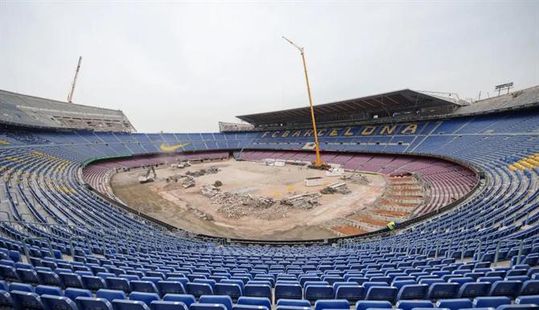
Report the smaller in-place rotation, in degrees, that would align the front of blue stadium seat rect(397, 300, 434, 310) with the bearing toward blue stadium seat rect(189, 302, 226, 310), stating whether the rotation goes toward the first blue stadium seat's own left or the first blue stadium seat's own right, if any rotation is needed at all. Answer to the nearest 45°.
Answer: approximately 135° to the first blue stadium seat's own left

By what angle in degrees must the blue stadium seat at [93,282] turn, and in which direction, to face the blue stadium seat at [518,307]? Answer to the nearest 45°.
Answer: approximately 90° to its right

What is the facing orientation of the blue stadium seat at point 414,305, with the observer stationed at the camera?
facing away from the viewer

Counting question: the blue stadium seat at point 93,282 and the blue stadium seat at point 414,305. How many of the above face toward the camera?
0

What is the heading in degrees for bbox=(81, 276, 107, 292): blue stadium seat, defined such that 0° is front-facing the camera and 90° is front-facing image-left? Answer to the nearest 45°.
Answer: approximately 225°

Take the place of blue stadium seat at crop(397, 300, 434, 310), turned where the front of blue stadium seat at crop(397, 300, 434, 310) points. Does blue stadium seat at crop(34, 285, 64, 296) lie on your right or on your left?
on your left

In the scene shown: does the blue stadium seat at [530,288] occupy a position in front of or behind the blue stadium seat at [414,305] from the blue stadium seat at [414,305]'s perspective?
in front

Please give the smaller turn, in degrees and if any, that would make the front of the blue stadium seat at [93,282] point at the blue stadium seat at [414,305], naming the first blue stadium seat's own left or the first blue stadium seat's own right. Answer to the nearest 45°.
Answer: approximately 90° to the first blue stadium seat's own right

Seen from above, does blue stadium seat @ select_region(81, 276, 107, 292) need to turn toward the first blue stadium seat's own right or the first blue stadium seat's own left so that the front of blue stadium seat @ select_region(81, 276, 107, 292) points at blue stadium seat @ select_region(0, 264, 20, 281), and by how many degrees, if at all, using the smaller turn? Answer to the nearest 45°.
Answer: approximately 90° to the first blue stadium seat's own left

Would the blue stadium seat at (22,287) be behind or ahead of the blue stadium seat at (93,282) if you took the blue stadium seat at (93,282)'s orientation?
behind

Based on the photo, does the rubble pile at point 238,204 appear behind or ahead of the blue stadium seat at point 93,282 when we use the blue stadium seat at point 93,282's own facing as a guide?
ahead
